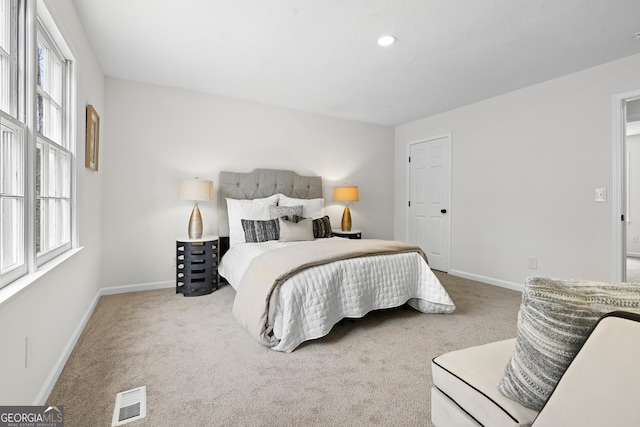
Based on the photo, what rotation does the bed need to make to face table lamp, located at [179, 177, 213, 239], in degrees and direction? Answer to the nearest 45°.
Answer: approximately 180°

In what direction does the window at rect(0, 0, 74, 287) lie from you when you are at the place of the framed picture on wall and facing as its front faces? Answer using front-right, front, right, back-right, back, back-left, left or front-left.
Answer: right

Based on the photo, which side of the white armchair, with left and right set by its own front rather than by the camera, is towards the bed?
front

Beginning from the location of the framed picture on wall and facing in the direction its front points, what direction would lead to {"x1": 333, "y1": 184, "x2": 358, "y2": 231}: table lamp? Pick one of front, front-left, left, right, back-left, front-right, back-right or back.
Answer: front

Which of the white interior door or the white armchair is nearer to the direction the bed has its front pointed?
the white armchair

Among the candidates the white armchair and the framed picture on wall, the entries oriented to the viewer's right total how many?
1

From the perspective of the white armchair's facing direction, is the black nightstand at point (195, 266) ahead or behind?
ahead

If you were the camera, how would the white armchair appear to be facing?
facing away from the viewer and to the left of the viewer

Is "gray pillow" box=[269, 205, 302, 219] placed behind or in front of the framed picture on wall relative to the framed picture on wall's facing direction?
in front

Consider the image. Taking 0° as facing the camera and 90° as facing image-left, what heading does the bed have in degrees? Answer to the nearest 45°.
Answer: approximately 315°

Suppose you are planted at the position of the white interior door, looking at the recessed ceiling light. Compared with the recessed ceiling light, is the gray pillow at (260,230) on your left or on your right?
right

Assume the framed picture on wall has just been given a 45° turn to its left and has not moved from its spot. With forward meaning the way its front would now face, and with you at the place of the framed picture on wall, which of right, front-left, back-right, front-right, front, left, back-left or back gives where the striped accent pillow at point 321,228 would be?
front-right

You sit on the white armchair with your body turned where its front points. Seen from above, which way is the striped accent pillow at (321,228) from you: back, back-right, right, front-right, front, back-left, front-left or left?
front

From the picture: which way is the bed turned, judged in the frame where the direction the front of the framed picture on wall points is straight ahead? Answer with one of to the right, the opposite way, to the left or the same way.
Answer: to the right

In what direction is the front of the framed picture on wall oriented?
to the viewer's right
